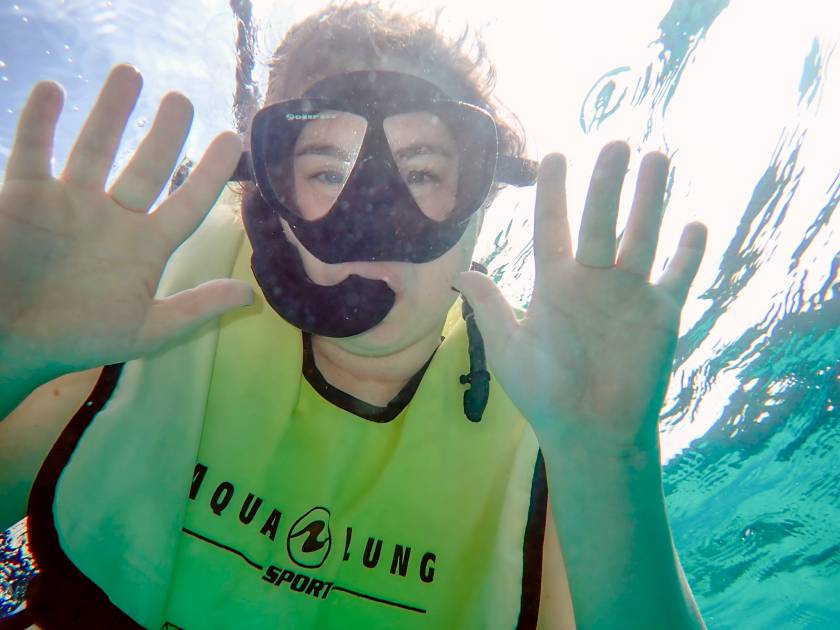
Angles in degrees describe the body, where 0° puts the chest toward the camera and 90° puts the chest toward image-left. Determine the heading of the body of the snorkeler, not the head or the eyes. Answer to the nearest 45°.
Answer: approximately 0°
